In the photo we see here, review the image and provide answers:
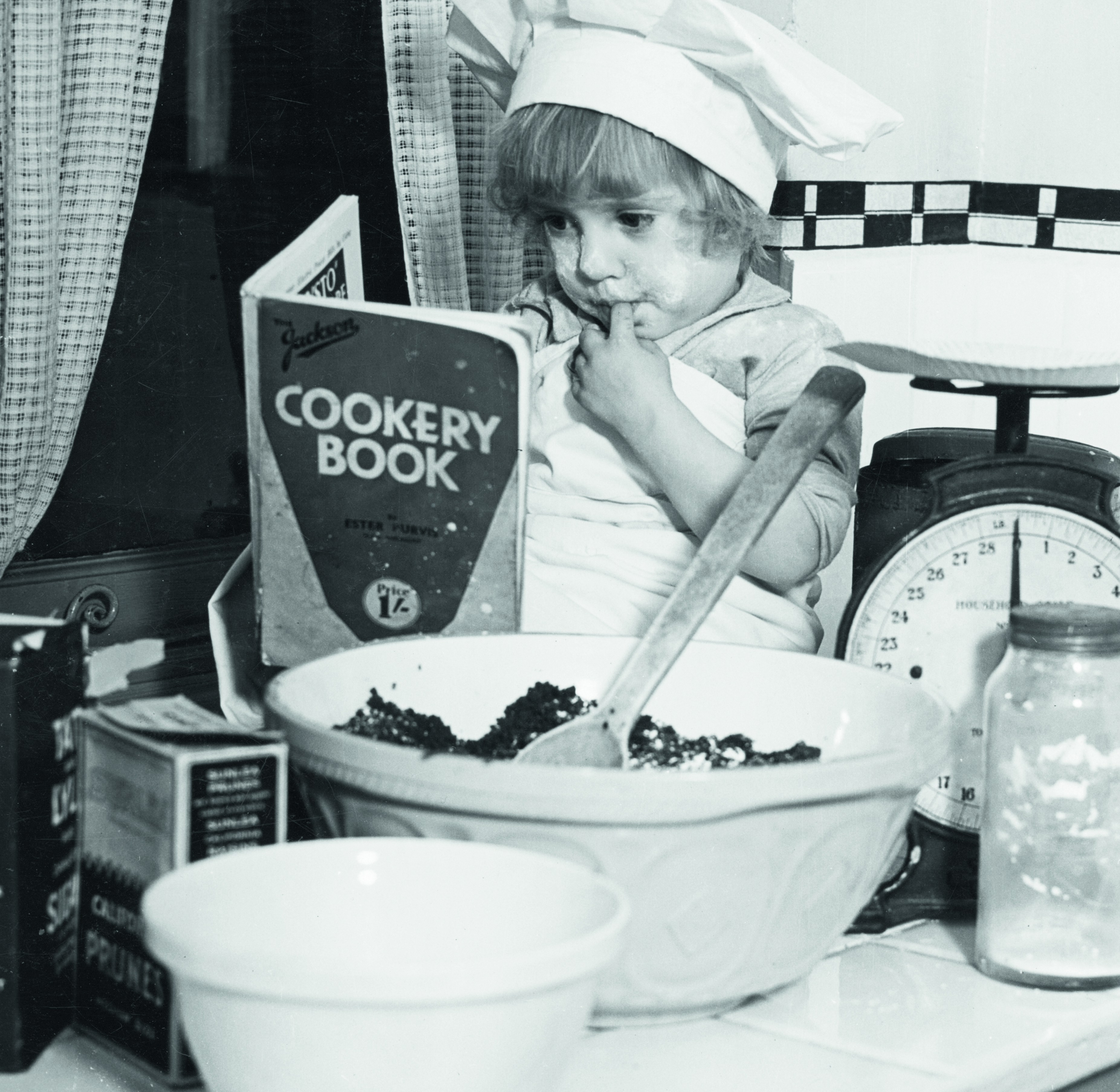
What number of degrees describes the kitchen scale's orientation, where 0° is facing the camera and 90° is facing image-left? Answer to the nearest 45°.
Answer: approximately 0°

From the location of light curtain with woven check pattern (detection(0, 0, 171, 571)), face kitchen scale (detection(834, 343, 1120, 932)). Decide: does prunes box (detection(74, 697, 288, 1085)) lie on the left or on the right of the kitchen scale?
right
